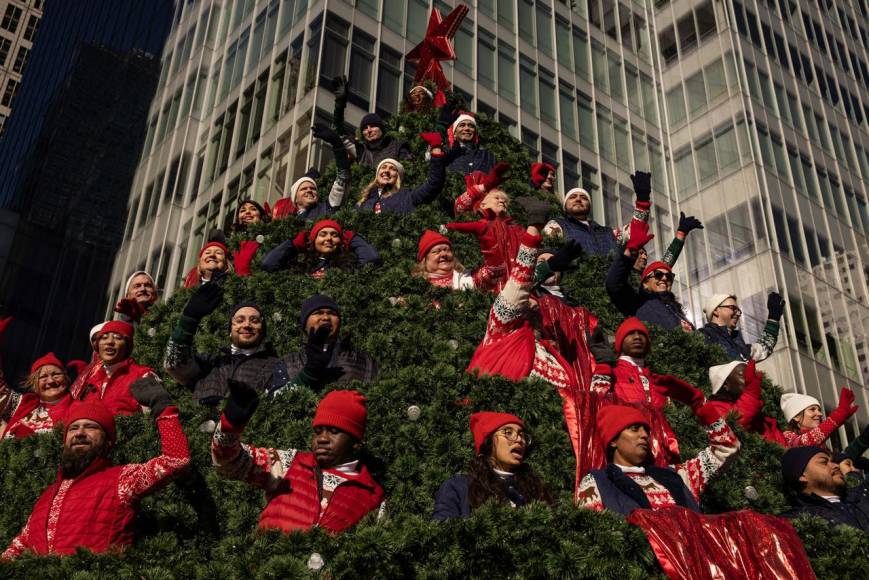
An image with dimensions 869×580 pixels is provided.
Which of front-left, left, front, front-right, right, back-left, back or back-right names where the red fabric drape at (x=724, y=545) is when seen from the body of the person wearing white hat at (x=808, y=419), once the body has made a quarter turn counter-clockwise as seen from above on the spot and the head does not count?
back-right

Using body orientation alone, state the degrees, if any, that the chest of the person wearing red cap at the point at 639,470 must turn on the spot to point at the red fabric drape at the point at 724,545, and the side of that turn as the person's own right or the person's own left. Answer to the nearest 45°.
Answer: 0° — they already face it

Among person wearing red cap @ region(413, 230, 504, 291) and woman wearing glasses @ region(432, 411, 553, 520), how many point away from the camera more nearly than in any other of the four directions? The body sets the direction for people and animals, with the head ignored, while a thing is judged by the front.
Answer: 0

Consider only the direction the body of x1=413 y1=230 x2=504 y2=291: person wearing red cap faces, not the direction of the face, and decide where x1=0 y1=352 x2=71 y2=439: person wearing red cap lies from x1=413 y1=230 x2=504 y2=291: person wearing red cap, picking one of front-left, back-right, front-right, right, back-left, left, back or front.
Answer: back-right

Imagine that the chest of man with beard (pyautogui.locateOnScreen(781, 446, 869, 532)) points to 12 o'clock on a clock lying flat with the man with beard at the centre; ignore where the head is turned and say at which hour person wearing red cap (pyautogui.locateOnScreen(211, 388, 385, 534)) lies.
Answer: The person wearing red cap is roughly at 3 o'clock from the man with beard.

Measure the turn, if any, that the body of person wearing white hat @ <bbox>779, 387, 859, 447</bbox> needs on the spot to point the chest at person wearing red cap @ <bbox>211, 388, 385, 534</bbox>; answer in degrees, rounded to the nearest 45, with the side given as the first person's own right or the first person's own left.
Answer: approximately 90° to the first person's own right

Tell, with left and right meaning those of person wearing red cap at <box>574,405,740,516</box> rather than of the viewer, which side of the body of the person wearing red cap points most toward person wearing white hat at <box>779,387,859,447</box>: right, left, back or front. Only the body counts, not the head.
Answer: left

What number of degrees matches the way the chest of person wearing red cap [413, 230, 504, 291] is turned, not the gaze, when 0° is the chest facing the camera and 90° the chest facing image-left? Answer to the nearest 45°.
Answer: approximately 315°

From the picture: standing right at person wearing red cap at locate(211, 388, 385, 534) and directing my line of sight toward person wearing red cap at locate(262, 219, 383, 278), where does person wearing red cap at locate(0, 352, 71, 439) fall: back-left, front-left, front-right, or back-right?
front-left

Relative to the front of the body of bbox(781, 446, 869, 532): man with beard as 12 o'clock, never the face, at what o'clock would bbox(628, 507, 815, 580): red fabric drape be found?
The red fabric drape is roughly at 2 o'clock from the man with beard.

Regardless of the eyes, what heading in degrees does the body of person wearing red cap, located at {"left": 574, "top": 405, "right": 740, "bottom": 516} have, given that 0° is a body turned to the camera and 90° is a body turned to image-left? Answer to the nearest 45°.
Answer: approximately 315°

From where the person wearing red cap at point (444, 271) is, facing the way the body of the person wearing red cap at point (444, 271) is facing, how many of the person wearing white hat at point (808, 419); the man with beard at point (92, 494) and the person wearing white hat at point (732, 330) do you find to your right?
1

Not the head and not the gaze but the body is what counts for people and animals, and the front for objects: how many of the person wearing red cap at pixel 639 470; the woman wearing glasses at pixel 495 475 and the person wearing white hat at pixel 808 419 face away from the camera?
0

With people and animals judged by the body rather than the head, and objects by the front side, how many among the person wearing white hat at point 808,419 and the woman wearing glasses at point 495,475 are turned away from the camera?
0

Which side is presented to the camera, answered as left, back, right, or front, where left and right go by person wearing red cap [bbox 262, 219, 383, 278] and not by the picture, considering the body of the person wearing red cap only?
front

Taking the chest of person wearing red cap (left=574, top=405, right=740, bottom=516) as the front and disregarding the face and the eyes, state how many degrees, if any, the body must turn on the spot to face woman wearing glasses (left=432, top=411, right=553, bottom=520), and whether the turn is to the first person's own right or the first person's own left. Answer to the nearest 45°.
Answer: approximately 90° to the first person's own right
